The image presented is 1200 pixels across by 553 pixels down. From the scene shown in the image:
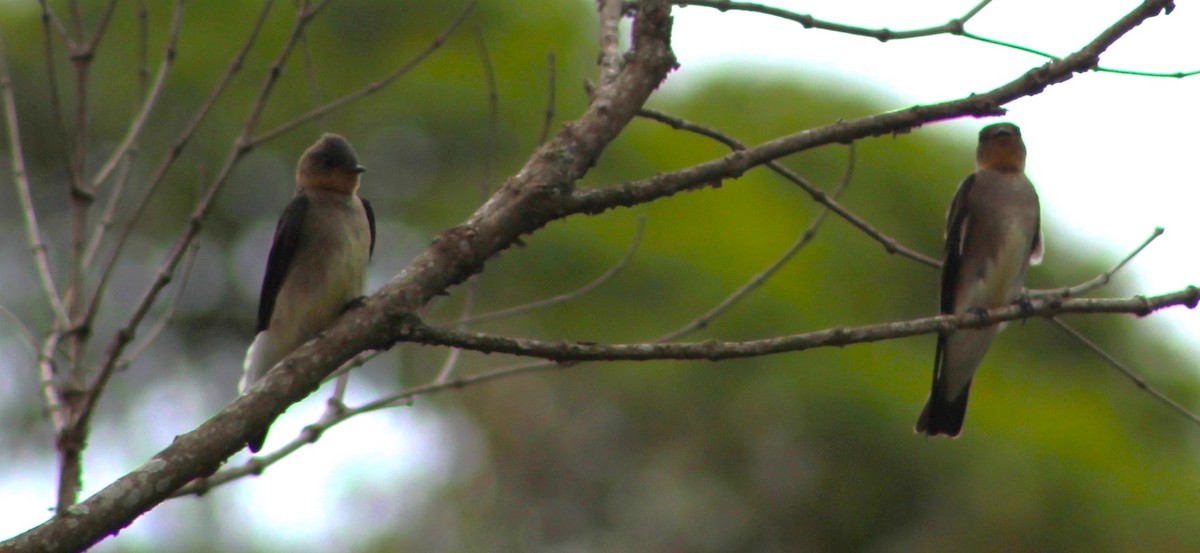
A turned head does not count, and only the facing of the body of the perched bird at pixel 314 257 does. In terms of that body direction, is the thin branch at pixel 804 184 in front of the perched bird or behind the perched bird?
in front

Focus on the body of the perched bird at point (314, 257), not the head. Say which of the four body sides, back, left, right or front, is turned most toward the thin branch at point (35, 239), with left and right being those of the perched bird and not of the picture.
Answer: right

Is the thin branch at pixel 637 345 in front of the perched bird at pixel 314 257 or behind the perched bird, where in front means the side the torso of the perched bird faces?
in front

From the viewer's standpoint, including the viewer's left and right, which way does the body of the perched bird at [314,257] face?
facing the viewer and to the right of the viewer
